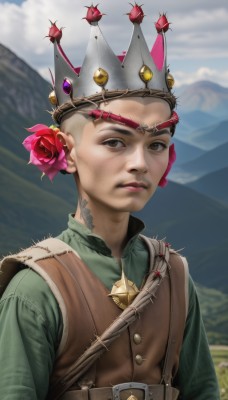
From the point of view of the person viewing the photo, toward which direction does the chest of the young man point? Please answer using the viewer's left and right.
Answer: facing the viewer and to the right of the viewer
